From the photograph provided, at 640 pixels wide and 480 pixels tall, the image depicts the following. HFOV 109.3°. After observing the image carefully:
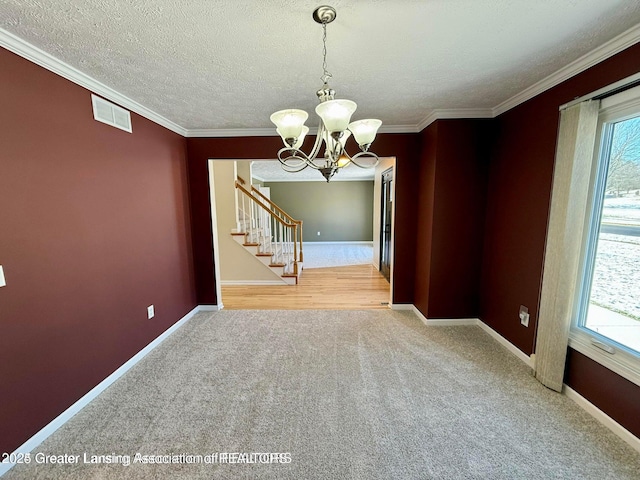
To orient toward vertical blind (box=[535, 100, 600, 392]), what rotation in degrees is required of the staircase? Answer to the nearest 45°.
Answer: approximately 45° to its right

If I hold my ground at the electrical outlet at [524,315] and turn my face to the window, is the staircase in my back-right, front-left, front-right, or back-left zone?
back-right

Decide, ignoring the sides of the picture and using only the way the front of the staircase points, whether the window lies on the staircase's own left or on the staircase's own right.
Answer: on the staircase's own right

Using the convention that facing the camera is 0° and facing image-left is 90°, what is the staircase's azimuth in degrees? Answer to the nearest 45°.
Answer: approximately 270°

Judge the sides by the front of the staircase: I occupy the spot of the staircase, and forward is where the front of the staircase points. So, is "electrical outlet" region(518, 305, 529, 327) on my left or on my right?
on my right
